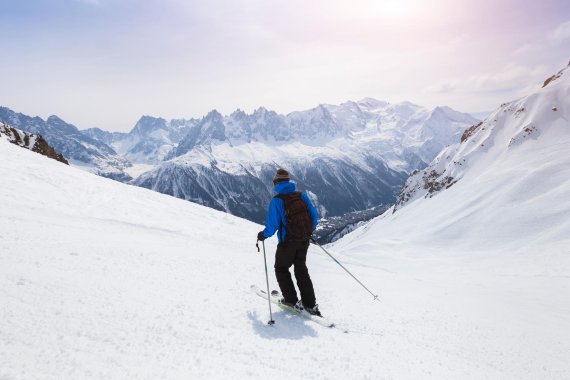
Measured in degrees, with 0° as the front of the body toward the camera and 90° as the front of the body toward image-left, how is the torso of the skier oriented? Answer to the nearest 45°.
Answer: approximately 135°

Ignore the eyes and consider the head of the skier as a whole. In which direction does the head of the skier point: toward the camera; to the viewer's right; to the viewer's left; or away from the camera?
away from the camera
